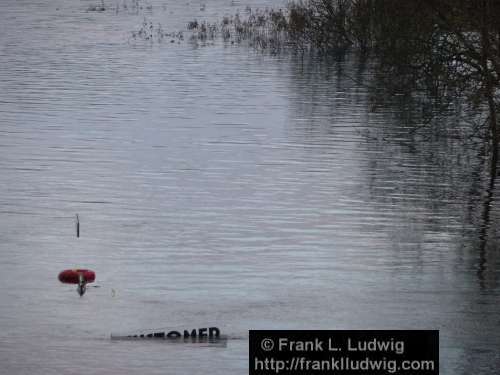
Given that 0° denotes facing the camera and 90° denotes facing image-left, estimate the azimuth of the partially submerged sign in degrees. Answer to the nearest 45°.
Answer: approximately 0°
